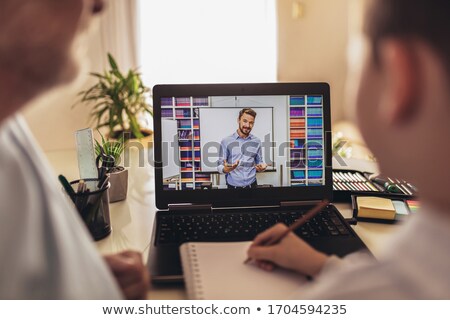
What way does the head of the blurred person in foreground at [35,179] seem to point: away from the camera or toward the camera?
away from the camera

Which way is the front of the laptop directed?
toward the camera

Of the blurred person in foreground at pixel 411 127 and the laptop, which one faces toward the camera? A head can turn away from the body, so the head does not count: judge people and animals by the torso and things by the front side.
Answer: the laptop

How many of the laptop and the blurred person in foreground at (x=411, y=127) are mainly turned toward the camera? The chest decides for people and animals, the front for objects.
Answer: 1

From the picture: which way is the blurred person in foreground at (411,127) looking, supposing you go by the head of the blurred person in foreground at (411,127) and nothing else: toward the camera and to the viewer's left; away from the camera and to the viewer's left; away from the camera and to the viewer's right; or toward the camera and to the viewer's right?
away from the camera and to the viewer's left

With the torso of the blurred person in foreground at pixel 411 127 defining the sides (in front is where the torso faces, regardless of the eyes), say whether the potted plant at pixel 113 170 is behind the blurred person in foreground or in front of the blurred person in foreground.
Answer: in front

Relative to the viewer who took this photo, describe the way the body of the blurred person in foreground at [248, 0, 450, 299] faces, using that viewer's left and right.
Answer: facing away from the viewer and to the left of the viewer
